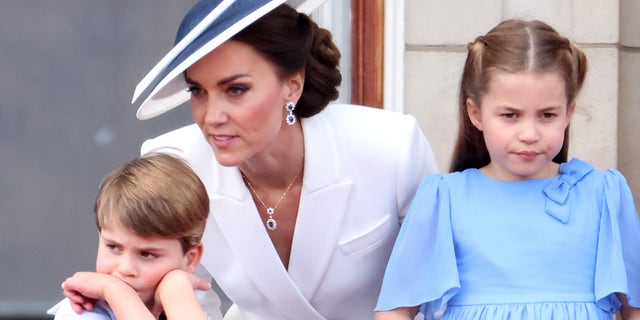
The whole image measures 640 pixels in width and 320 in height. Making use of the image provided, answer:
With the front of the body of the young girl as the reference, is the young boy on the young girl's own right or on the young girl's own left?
on the young girl's own right

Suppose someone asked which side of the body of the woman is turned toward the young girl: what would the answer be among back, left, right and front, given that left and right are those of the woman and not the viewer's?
left

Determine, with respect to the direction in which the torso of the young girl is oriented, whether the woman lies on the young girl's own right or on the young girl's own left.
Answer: on the young girl's own right

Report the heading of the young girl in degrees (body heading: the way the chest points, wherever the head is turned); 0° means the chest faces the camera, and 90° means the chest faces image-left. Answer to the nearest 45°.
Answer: approximately 0°

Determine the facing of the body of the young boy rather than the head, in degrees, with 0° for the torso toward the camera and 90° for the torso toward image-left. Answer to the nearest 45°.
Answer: approximately 45°
